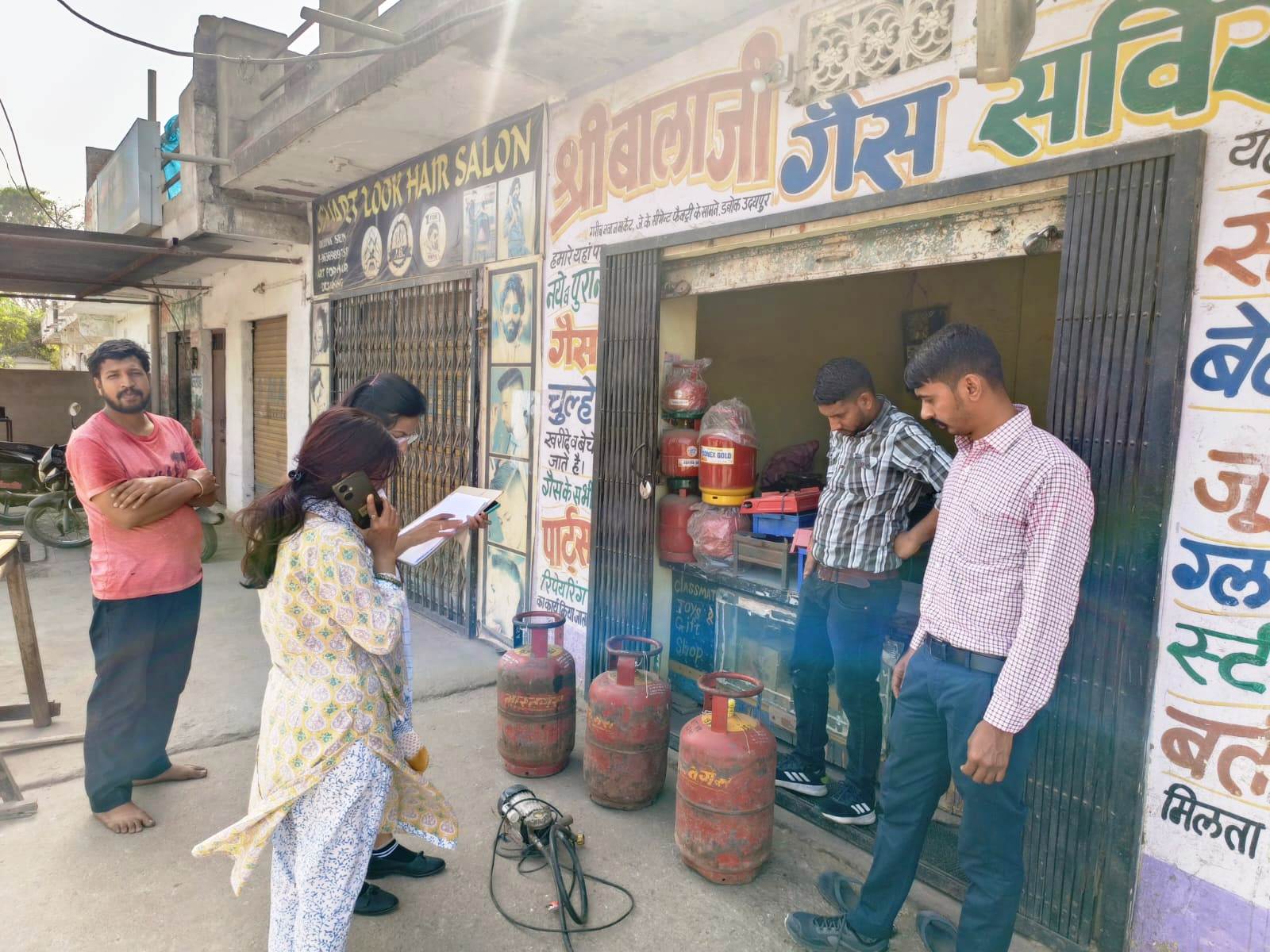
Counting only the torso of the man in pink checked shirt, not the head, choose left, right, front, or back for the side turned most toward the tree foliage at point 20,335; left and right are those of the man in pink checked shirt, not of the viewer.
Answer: right

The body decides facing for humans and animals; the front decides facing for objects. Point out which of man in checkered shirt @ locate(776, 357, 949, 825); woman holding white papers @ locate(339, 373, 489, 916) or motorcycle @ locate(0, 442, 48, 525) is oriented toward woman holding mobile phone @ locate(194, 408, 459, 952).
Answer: the man in checkered shirt

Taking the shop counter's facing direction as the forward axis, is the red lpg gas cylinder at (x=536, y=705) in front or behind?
in front

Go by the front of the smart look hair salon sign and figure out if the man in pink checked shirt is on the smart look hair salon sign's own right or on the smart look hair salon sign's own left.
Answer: on the smart look hair salon sign's own left

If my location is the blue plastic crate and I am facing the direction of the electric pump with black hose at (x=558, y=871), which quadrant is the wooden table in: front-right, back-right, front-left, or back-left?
front-right

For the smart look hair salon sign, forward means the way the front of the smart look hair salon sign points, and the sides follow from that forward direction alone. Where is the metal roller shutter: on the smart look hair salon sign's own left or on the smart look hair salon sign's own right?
on the smart look hair salon sign's own right

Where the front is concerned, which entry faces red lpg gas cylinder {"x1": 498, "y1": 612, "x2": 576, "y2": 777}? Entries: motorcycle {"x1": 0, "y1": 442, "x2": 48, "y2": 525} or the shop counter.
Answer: the shop counter

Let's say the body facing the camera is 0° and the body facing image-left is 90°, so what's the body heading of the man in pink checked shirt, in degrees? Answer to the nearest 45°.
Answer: approximately 45°

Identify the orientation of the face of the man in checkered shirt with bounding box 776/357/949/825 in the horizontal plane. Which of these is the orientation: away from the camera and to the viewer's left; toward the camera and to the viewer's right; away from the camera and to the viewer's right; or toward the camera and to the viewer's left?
toward the camera and to the viewer's left

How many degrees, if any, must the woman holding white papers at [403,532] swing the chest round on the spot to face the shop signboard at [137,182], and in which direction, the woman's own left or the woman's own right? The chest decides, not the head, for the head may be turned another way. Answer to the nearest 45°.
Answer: approximately 90° to the woman's own left

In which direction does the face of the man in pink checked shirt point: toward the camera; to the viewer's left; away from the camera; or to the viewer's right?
to the viewer's left

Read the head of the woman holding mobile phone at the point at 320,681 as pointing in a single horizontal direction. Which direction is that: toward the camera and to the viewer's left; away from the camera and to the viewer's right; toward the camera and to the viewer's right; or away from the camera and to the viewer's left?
away from the camera and to the viewer's right

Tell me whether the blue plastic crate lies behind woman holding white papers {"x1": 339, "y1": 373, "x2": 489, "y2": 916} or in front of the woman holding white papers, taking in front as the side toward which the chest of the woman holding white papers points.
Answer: in front

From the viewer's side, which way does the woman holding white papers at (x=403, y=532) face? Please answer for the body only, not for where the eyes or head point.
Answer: to the viewer's right
